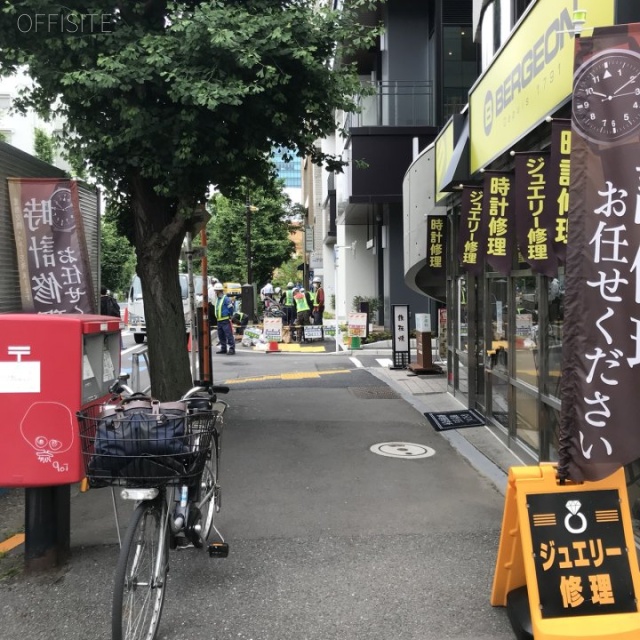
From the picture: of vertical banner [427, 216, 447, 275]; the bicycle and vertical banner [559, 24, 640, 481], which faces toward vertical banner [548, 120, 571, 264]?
vertical banner [427, 216, 447, 275]

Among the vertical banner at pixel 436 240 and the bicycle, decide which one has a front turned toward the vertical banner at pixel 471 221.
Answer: the vertical banner at pixel 436 240

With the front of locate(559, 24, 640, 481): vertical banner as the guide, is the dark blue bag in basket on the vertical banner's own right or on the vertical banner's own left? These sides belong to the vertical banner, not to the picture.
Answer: on the vertical banner's own right

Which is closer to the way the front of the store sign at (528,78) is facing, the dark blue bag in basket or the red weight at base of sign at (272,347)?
the dark blue bag in basket

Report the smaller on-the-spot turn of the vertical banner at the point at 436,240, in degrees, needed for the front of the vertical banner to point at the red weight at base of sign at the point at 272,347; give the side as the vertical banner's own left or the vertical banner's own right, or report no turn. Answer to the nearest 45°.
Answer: approximately 135° to the vertical banner's own right

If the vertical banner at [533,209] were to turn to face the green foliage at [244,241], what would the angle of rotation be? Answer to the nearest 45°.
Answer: approximately 135° to its right

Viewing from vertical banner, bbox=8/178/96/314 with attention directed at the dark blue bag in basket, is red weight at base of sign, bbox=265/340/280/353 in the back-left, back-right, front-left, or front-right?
back-left

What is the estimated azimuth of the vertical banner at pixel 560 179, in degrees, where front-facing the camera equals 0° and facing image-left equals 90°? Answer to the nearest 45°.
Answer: approximately 0°

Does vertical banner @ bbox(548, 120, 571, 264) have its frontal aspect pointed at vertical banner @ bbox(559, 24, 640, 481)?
yes
